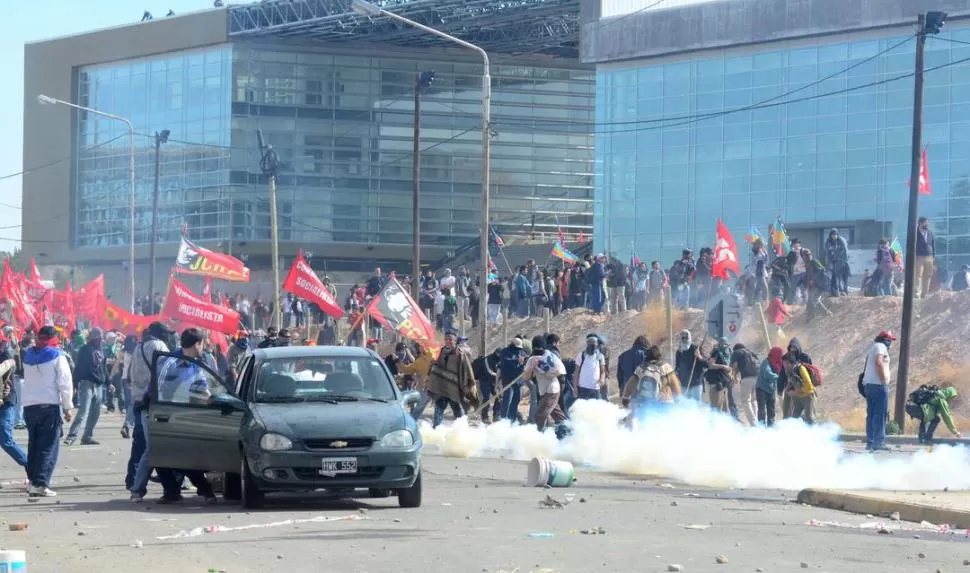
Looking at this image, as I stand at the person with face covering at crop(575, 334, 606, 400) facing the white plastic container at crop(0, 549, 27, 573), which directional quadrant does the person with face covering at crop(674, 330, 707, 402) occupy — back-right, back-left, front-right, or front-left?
back-left

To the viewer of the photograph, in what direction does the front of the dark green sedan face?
facing the viewer

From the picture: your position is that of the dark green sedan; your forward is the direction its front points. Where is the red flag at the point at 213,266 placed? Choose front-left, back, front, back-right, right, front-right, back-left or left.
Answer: back

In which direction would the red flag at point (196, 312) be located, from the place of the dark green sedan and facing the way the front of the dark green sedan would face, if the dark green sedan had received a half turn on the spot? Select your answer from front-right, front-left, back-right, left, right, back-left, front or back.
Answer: front

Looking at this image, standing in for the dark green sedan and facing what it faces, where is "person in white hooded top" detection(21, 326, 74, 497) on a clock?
The person in white hooded top is roughly at 4 o'clock from the dark green sedan.

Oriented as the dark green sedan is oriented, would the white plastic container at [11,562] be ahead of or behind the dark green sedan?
ahead

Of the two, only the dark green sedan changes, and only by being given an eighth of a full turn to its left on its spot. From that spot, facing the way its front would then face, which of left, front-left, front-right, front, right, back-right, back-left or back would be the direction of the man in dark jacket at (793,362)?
left

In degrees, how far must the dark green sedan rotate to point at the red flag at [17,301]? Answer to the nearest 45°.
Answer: approximately 180°

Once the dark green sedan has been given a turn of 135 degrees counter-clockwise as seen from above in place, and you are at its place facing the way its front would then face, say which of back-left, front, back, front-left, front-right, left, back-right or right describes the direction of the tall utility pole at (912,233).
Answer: front

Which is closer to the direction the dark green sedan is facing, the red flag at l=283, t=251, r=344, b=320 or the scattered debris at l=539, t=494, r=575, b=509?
the scattered debris

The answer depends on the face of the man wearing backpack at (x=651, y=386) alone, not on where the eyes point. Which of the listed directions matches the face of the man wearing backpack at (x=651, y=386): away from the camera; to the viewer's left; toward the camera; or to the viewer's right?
away from the camera

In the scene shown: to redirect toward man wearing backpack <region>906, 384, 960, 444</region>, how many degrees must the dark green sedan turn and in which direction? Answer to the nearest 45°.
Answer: approximately 135° to its left
